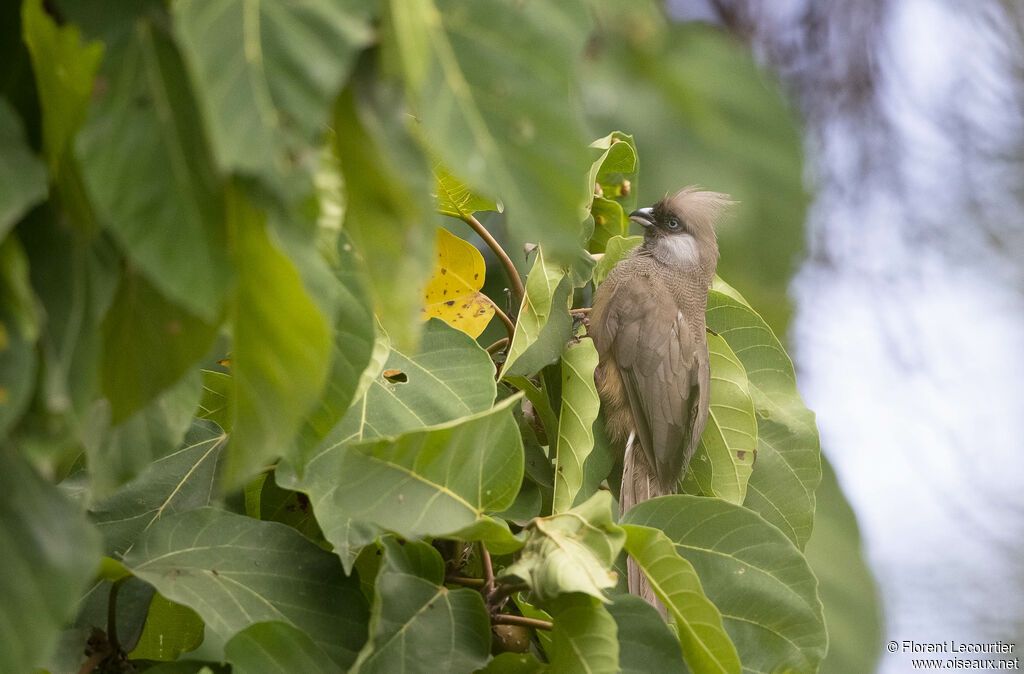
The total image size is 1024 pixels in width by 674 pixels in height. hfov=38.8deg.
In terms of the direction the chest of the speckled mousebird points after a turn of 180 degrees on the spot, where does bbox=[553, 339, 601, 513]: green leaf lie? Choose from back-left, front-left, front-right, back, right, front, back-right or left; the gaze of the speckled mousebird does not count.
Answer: back-right

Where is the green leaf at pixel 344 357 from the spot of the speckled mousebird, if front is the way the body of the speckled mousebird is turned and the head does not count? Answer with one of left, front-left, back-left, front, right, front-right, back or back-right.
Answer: back-left

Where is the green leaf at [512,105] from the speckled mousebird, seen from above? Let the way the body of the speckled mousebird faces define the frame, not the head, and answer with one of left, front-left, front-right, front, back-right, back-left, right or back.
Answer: back-left

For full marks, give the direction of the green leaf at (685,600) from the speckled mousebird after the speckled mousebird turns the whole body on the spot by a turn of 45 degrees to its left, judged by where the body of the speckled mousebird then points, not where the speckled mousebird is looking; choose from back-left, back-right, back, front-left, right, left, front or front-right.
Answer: left

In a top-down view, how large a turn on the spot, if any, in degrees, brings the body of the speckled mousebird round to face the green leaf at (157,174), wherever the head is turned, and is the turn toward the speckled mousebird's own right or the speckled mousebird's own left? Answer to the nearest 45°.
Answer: approximately 135° to the speckled mousebird's own left

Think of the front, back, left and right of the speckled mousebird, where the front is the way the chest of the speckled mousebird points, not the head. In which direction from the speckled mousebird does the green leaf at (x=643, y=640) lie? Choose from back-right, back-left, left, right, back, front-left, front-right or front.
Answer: back-left

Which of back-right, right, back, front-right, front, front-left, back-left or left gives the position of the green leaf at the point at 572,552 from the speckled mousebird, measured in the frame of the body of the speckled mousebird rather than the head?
back-left

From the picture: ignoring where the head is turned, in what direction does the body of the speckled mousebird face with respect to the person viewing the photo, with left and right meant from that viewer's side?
facing away from the viewer and to the left of the viewer

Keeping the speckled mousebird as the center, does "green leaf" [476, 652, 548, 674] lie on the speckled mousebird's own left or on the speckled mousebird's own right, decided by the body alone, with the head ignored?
on the speckled mousebird's own left

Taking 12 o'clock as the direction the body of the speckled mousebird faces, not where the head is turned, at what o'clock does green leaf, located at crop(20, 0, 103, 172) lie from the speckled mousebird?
The green leaf is roughly at 8 o'clock from the speckled mousebird.

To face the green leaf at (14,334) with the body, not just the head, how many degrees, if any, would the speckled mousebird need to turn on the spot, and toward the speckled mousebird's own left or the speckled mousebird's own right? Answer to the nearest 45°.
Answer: approximately 135° to the speckled mousebird's own left
